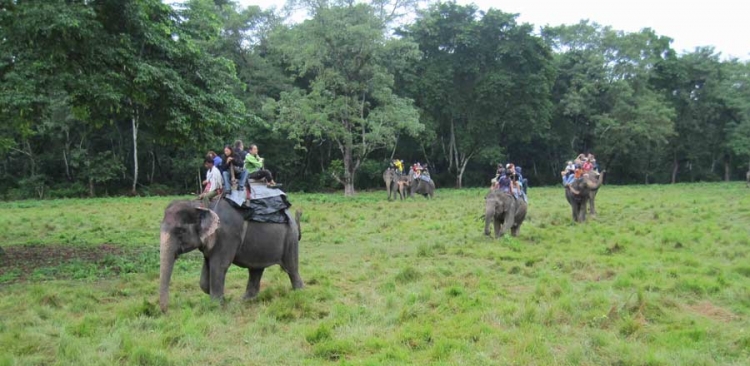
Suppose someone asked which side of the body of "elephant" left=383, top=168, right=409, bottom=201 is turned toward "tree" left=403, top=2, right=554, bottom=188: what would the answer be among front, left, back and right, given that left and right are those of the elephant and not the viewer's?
back

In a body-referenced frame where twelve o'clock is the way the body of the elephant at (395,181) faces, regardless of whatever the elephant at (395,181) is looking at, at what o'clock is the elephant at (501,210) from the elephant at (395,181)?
the elephant at (501,210) is roughly at 10 o'clock from the elephant at (395,181).
